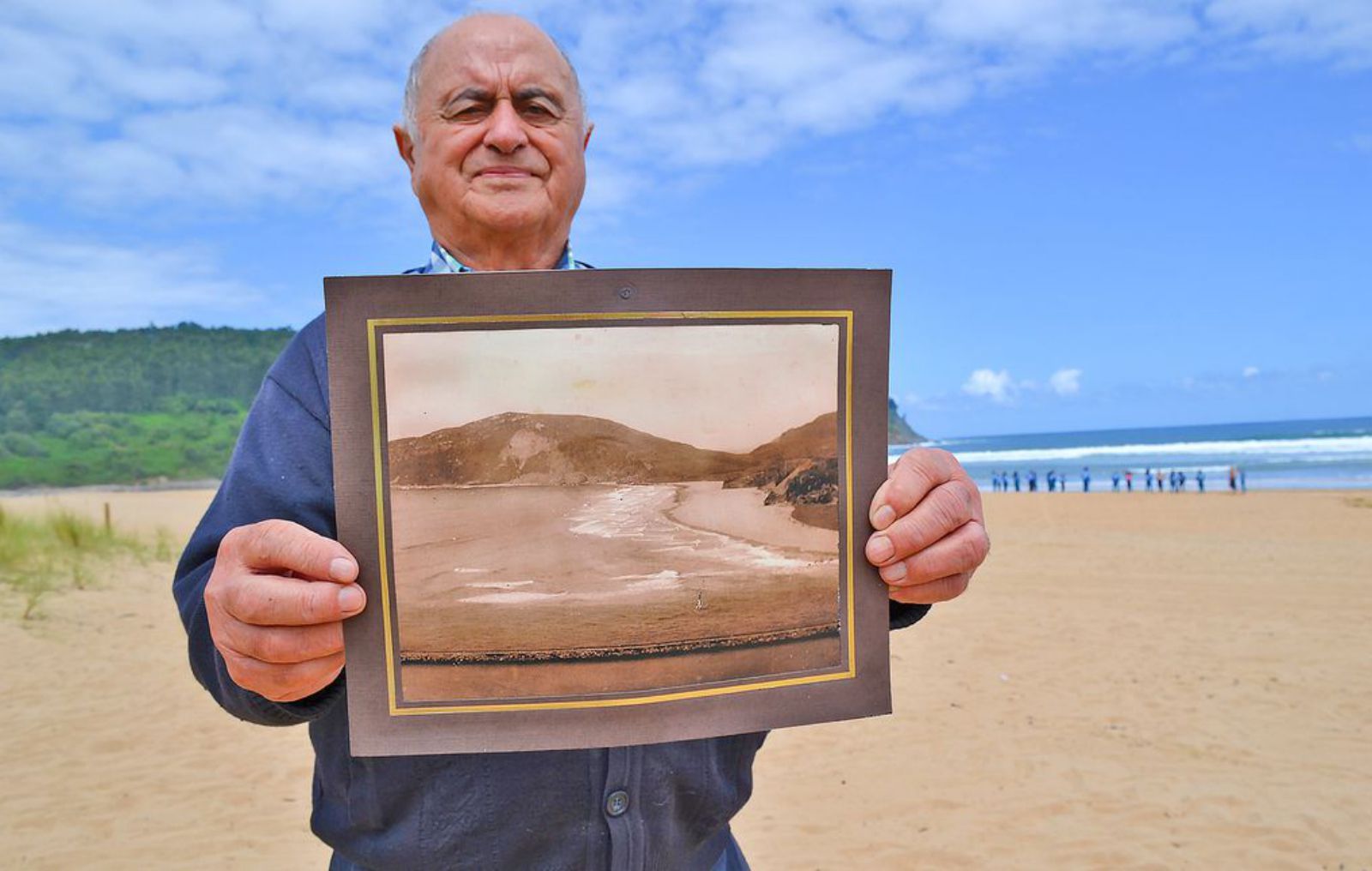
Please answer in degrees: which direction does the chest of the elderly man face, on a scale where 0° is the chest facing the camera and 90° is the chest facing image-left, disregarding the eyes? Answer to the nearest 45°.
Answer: approximately 0°
